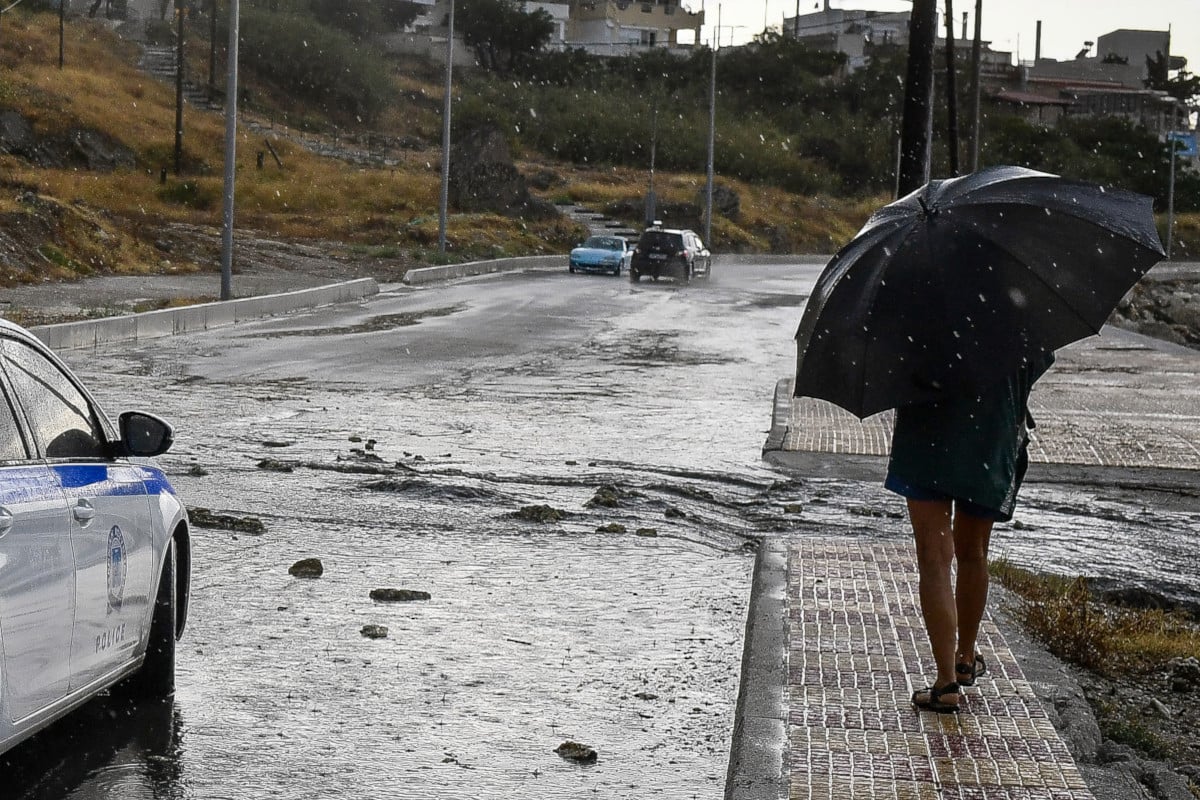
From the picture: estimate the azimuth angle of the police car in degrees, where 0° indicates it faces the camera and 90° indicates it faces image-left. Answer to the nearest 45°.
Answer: approximately 225°

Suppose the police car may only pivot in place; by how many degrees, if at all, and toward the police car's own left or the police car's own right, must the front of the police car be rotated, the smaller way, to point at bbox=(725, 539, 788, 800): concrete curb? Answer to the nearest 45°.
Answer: approximately 45° to the police car's own right

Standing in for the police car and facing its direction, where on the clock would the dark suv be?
The dark suv is roughly at 11 o'clock from the police car.

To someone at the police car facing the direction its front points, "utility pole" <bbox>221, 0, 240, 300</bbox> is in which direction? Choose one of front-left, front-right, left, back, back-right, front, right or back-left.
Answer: front-left
